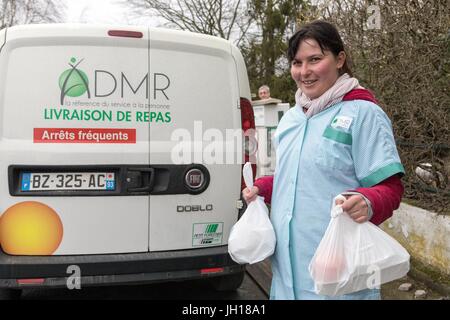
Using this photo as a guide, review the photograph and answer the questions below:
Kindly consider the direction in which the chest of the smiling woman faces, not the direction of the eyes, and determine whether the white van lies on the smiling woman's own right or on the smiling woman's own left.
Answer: on the smiling woman's own right

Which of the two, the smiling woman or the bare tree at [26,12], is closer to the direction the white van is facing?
the bare tree

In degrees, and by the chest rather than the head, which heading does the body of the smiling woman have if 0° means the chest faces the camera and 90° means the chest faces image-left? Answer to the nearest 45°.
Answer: approximately 45°

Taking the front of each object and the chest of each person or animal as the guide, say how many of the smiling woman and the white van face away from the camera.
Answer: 1

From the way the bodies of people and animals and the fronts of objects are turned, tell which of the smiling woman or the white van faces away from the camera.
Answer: the white van

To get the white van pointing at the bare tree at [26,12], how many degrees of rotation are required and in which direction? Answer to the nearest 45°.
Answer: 0° — it already faces it

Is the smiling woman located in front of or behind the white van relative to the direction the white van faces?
behind

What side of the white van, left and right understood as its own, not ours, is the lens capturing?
back

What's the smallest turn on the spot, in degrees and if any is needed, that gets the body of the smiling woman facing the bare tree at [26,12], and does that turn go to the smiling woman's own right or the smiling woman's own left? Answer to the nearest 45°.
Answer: approximately 90° to the smiling woman's own right
